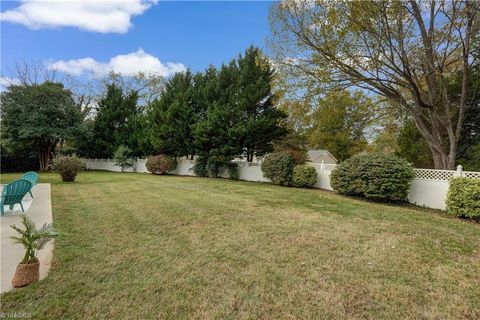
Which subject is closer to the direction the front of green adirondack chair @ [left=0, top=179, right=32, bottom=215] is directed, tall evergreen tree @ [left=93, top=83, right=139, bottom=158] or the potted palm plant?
the tall evergreen tree

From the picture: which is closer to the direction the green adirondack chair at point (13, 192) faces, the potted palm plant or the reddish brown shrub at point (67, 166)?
the reddish brown shrub
